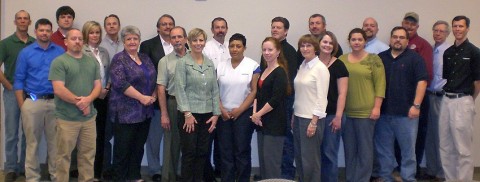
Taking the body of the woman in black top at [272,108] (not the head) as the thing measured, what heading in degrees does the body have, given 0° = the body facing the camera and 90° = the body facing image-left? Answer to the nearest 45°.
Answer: approximately 45°

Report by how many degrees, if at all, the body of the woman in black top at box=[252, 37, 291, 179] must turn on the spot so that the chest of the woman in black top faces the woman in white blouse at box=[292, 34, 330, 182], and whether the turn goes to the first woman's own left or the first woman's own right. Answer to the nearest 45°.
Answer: approximately 135° to the first woman's own left

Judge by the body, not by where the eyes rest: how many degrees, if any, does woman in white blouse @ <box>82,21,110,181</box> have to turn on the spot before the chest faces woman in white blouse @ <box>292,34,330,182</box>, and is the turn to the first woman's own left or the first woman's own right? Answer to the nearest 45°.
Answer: approximately 45° to the first woman's own left

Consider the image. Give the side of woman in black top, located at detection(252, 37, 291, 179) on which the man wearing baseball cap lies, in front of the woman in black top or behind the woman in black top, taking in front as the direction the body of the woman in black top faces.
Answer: behind
